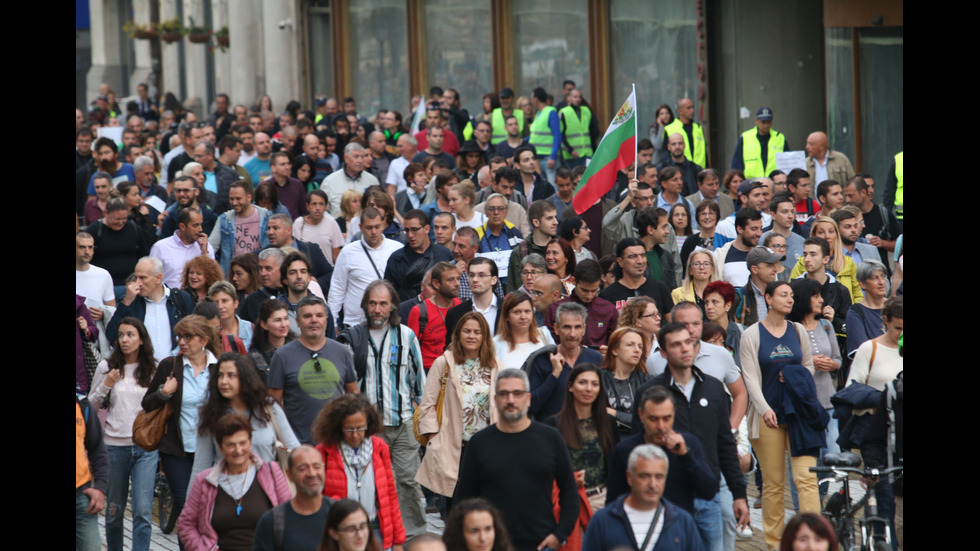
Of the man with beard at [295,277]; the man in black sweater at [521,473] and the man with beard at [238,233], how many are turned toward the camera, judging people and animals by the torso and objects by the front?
3

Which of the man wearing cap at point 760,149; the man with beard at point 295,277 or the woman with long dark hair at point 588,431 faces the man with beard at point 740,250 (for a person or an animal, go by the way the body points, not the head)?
the man wearing cap

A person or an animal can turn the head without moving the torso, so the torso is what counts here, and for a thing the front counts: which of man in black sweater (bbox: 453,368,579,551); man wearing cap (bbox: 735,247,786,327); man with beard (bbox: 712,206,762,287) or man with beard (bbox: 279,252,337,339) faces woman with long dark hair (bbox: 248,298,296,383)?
man with beard (bbox: 279,252,337,339)

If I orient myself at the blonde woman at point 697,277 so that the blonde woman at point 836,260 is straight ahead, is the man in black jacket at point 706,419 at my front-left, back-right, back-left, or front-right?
back-right

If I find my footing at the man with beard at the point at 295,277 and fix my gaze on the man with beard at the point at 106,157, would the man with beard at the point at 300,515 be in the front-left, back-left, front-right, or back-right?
back-left

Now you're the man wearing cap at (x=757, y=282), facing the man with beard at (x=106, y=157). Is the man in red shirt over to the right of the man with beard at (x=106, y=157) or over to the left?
left

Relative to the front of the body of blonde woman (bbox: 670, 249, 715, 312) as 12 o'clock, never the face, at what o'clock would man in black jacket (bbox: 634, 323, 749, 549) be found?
The man in black jacket is roughly at 12 o'clock from the blonde woman.

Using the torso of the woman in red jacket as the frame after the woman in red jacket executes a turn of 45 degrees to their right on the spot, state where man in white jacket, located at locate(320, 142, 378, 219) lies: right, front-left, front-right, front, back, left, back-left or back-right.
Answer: back-right

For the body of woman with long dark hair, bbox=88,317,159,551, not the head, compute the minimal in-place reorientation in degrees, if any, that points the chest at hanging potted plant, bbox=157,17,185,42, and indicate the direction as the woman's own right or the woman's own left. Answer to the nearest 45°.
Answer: approximately 180°

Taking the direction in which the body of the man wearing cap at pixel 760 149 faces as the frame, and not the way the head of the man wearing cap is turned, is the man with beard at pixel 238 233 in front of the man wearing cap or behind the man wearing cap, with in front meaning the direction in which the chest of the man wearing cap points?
in front

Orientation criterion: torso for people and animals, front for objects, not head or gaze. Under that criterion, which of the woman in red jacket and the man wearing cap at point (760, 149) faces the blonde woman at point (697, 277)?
the man wearing cap

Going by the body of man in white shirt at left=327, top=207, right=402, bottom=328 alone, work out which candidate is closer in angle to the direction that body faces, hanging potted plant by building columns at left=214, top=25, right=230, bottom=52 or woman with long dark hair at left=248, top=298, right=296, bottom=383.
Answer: the woman with long dark hair

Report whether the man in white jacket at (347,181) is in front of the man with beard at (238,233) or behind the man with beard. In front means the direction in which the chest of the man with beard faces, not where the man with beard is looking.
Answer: behind
